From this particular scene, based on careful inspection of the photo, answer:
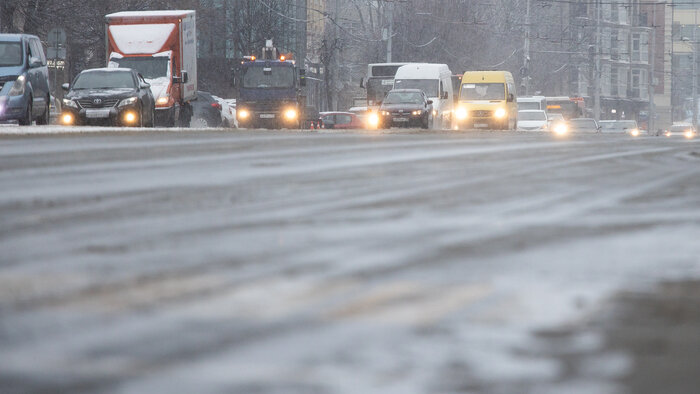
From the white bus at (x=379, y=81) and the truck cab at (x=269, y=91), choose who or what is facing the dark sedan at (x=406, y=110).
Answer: the white bus

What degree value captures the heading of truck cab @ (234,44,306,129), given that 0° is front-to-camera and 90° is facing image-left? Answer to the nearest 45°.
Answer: approximately 0°

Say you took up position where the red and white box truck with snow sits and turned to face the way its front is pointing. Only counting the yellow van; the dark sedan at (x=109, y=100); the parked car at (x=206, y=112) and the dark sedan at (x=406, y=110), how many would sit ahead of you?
1

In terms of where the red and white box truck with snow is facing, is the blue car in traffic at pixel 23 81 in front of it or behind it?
in front

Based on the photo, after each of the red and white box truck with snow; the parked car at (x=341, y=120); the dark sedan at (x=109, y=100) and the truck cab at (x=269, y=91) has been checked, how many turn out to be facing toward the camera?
3
